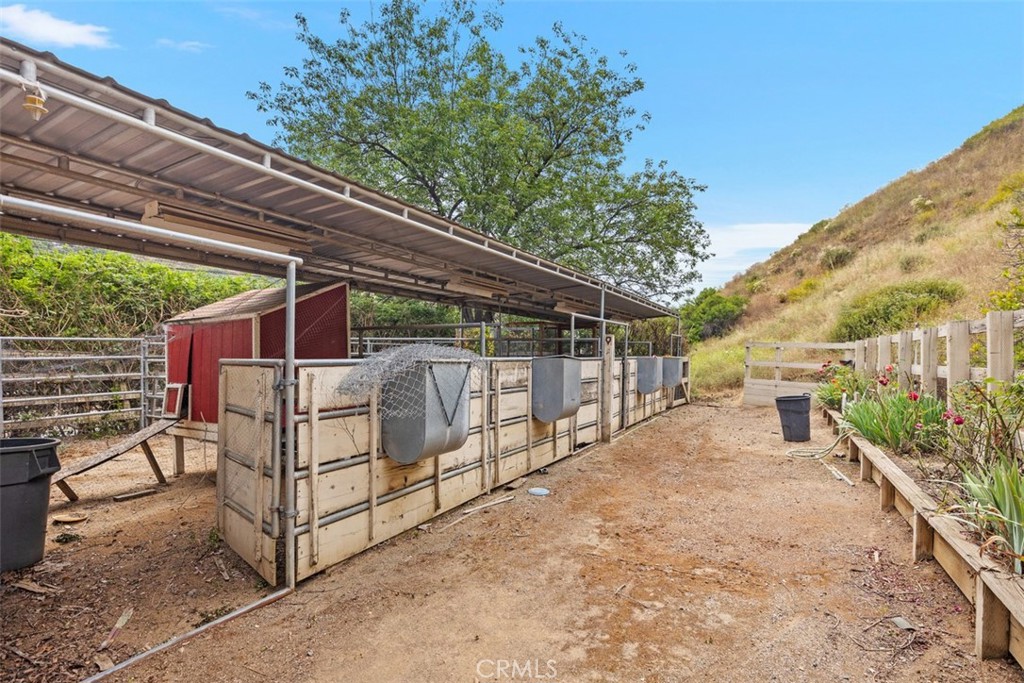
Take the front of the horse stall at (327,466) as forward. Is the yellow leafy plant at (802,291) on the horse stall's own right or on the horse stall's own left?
on the horse stall's own left

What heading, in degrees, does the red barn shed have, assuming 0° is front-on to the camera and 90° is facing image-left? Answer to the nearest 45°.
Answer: approximately 45°

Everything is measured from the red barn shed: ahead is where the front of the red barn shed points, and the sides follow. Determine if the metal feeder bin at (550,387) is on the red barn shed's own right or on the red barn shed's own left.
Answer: on the red barn shed's own left

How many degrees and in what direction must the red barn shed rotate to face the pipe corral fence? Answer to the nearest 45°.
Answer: approximately 90° to its right

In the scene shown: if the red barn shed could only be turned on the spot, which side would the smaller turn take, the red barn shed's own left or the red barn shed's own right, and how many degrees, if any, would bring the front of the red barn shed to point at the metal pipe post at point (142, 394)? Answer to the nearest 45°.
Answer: approximately 135° to the red barn shed's own right

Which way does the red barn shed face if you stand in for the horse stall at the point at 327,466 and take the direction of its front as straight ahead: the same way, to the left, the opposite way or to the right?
to the right

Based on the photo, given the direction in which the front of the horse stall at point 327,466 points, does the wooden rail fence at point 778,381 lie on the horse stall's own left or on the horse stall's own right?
on the horse stall's own left

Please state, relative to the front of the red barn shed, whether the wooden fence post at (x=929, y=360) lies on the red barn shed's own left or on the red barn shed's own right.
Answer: on the red barn shed's own left

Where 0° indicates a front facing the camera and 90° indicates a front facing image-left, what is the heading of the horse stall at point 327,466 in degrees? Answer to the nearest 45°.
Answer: approximately 315°

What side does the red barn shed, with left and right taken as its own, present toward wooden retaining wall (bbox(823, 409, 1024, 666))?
left
